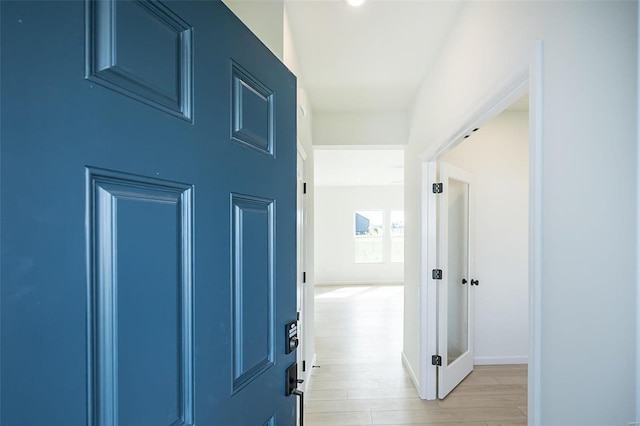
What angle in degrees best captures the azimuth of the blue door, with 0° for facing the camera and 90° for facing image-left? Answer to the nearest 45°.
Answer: approximately 315°
